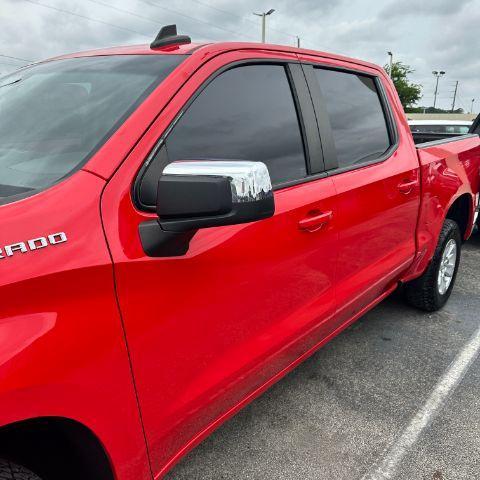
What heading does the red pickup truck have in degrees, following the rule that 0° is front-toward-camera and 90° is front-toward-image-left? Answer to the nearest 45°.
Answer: approximately 45°
